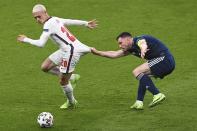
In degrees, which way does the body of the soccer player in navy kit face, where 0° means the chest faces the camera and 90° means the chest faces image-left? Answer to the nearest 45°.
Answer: approximately 90°

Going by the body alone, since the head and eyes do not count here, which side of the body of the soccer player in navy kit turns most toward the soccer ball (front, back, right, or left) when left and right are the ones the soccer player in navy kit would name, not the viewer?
front

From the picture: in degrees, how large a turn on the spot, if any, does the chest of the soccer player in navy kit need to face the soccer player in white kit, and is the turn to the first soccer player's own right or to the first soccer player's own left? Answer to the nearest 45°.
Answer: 0° — they already face them

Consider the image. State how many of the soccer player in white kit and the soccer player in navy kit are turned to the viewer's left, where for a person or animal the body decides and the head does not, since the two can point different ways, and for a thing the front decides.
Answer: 2

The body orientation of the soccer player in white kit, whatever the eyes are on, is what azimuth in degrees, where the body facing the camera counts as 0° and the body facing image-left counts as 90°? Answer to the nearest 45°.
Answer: approximately 90°

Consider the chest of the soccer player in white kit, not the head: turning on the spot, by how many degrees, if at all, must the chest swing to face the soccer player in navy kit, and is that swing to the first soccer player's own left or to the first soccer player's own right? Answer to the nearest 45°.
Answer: approximately 180°
